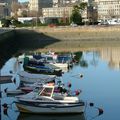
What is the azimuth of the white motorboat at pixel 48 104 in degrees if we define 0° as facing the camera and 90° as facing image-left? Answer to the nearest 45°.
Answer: approximately 90°

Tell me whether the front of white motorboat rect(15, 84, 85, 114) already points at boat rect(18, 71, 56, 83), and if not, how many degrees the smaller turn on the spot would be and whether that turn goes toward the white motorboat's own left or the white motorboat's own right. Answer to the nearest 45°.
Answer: approximately 90° to the white motorboat's own right

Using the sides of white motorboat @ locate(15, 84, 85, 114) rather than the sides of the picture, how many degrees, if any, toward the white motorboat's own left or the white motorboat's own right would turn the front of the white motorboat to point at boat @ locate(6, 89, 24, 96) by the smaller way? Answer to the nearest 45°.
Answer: approximately 45° to the white motorboat's own right
